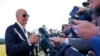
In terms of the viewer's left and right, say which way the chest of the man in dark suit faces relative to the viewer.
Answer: facing the viewer and to the right of the viewer
